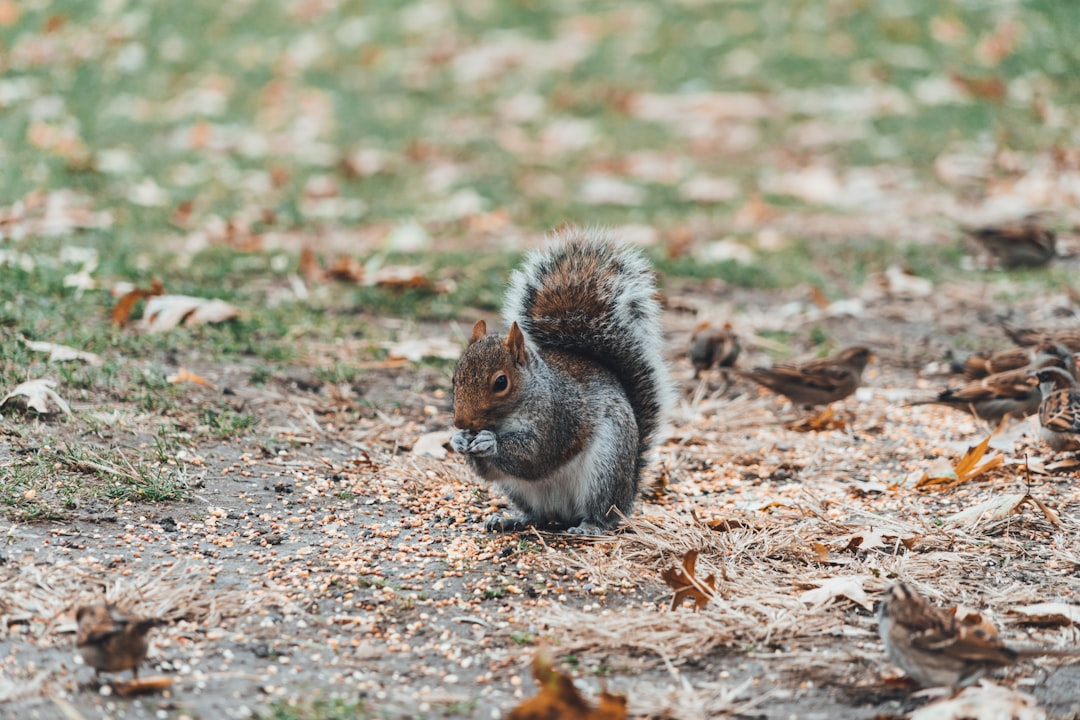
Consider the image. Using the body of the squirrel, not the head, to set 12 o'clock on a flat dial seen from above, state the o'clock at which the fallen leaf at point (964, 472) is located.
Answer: The fallen leaf is roughly at 7 o'clock from the squirrel.

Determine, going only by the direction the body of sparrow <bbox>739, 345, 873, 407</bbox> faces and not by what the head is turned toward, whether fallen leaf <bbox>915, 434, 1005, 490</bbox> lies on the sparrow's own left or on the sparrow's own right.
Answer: on the sparrow's own right

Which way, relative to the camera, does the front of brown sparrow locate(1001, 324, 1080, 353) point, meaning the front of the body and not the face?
to the viewer's right

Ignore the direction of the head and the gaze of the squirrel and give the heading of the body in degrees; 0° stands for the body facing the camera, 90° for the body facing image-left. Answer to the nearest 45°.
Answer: approximately 45°

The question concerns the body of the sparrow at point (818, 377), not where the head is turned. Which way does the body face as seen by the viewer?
to the viewer's right

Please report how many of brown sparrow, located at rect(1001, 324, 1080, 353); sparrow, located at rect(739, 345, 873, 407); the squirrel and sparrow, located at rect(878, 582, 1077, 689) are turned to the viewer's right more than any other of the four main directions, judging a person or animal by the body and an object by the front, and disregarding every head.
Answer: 2

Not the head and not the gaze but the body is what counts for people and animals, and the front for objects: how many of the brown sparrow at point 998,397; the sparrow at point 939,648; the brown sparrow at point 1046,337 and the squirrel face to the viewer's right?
2

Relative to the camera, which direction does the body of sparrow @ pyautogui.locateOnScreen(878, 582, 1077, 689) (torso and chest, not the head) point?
to the viewer's left

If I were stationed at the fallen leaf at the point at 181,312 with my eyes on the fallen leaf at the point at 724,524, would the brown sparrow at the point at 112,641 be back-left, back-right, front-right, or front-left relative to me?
front-right

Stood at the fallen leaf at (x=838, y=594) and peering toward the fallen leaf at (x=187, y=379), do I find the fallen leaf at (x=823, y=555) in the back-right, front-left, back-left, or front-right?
front-right

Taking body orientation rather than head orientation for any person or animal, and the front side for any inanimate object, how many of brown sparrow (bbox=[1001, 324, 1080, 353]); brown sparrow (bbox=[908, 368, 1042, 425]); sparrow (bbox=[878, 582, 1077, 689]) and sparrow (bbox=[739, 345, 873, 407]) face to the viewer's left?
1

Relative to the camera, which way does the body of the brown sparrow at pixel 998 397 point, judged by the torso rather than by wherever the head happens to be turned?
to the viewer's right

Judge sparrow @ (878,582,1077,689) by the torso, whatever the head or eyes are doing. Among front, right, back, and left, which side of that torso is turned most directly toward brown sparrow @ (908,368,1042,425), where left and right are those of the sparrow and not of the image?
right

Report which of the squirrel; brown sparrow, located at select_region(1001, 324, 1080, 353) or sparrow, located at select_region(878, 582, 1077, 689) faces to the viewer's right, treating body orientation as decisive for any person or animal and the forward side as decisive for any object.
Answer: the brown sparrow
